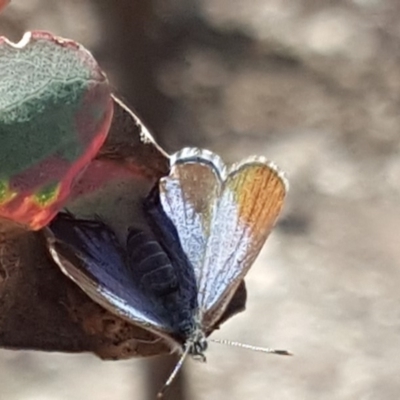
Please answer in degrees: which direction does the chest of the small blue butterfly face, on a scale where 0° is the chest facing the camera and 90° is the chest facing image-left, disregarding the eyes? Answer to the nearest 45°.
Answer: approximately 315°
